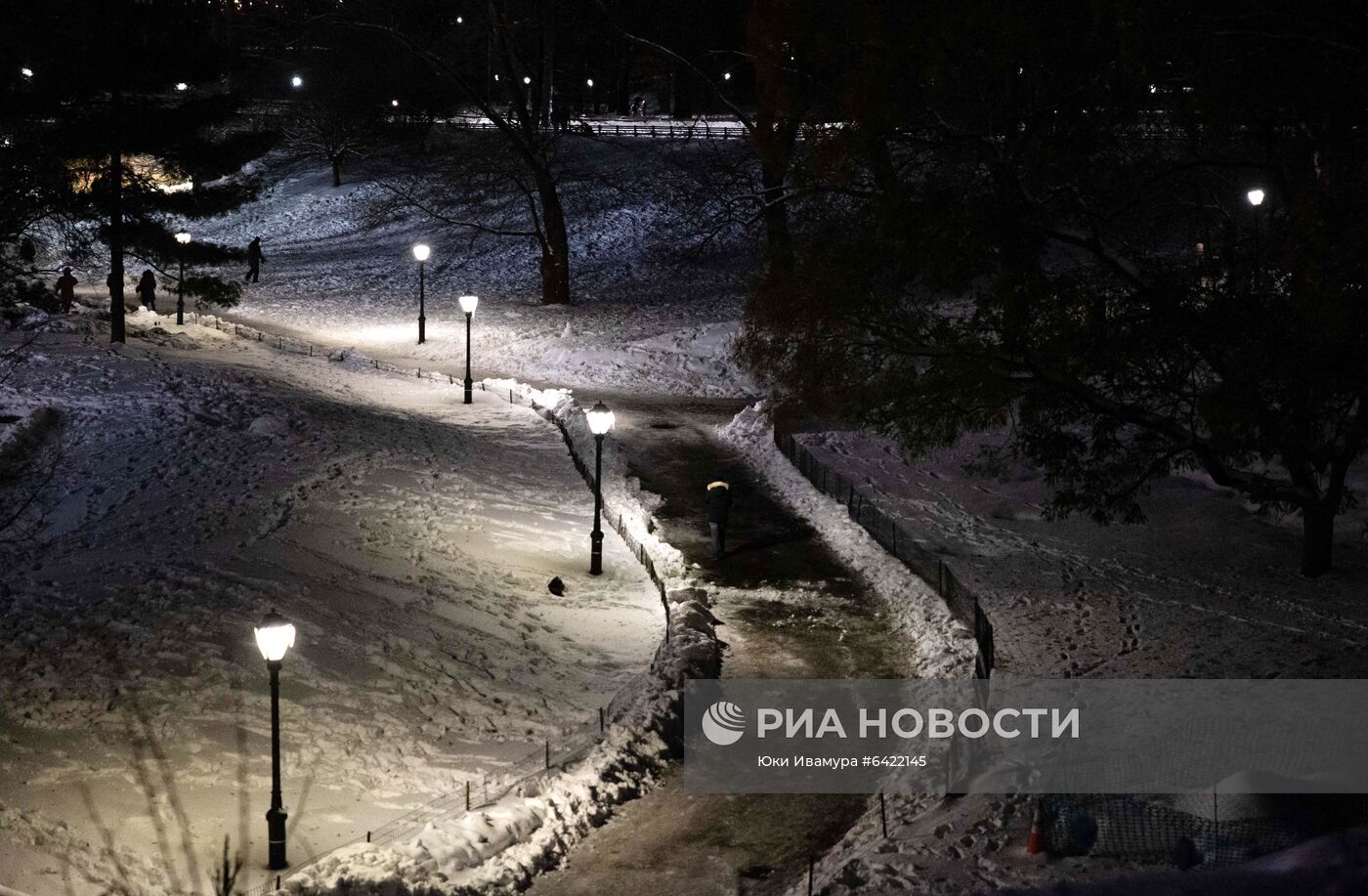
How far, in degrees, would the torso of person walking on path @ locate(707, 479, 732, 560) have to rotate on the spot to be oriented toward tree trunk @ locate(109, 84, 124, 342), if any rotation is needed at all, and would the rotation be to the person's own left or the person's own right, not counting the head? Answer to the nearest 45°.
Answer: approximately 45° to the person's own left

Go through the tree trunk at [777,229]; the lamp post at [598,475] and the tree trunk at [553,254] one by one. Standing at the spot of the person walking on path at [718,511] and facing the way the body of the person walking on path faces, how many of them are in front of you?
2

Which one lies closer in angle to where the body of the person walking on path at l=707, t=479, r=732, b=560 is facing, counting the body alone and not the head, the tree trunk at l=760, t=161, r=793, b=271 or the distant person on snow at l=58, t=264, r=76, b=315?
the tree trunk

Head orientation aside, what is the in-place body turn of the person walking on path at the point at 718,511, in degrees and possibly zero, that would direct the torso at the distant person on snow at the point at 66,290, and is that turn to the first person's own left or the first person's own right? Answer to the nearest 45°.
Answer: approximately 45° to the first person's own left

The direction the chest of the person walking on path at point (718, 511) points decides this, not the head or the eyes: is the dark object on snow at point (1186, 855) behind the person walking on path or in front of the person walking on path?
behind

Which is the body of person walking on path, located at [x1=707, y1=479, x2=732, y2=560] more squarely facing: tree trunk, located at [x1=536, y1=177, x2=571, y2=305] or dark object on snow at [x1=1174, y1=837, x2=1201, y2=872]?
the tree trunk

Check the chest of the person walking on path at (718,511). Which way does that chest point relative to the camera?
away from the camera

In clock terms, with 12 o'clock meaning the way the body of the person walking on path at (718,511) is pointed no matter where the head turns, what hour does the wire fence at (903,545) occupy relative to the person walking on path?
The wire fence is roughly at 3 o'clock from the person walking on path.

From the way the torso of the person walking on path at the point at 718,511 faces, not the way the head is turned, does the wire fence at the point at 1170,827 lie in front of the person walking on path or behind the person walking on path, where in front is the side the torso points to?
behind

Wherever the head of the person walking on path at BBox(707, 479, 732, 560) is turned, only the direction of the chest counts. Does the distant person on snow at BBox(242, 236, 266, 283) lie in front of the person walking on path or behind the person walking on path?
in front

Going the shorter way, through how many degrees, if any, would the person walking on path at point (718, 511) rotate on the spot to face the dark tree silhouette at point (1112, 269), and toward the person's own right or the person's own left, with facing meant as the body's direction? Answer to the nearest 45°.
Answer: approximately 90° to the person's own right

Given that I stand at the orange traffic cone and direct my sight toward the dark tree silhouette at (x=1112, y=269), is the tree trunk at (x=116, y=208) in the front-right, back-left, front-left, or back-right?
front-left
